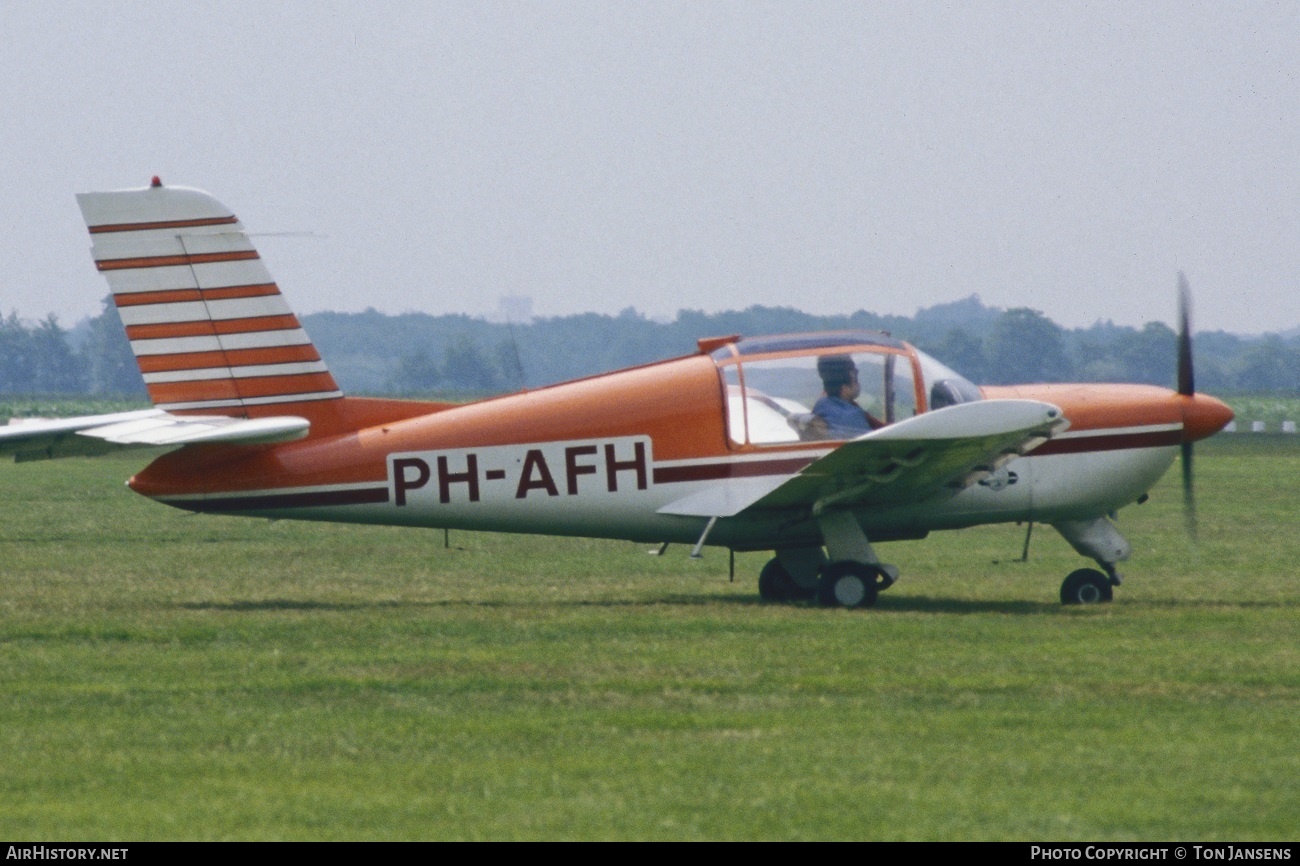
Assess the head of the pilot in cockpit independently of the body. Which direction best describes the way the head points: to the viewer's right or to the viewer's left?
to the viewer's right

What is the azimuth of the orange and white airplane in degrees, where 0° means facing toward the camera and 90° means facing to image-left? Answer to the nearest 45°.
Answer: approximately 270°
